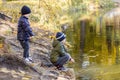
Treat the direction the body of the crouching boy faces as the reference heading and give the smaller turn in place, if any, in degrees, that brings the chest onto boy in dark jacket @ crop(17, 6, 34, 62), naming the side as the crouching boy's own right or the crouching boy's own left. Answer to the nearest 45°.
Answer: approximately 180°

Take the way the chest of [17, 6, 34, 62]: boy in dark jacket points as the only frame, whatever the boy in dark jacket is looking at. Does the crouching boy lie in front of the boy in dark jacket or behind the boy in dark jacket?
in front

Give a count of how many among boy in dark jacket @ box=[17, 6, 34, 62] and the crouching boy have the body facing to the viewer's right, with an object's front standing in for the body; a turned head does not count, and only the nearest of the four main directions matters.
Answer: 2

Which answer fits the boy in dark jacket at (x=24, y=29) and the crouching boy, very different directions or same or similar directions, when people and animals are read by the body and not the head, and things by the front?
same or similar directions

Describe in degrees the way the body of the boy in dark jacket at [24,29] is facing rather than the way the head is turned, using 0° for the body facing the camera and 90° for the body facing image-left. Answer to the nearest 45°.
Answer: approximately 270°

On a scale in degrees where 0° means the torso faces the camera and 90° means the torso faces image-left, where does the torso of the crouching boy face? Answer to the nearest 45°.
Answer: approximately 270°
